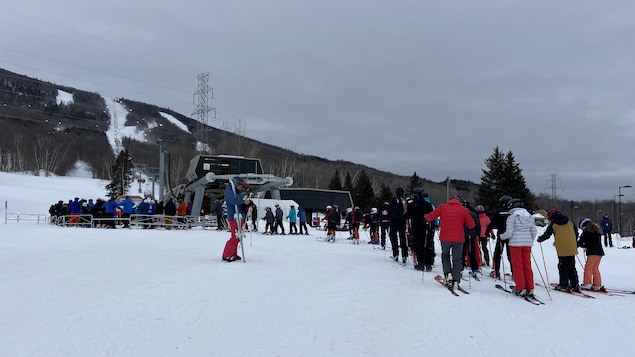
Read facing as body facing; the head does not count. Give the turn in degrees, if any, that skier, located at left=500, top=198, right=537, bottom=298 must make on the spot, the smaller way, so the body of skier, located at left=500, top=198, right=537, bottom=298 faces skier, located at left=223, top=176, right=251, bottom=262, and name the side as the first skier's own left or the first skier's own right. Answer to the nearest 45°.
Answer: approximately 45° to the first skier's own left

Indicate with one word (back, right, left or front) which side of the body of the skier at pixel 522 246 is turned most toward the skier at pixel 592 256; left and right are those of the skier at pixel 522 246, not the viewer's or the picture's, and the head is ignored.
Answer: right

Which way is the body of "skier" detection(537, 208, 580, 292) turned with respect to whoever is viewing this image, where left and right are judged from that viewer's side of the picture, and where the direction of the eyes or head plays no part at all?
facing away from the viewer and to the left of the viewer

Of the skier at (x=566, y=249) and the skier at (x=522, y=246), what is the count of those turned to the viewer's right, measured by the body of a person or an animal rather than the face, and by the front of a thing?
0

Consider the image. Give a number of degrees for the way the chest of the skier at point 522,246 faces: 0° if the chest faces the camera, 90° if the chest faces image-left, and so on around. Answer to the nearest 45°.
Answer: approximately 135°

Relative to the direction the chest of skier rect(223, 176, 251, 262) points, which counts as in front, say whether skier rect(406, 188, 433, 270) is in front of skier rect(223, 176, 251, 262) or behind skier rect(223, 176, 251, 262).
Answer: in front

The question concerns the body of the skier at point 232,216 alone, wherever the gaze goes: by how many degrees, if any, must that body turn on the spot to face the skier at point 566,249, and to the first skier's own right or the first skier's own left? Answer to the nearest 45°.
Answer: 0° — they already face them

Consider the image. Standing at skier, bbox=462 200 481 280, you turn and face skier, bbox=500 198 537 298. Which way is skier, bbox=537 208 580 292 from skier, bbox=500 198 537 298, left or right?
left
